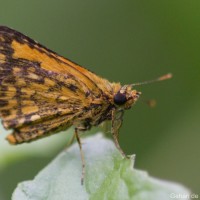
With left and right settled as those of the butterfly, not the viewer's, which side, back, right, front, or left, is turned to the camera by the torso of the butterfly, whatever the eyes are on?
right
